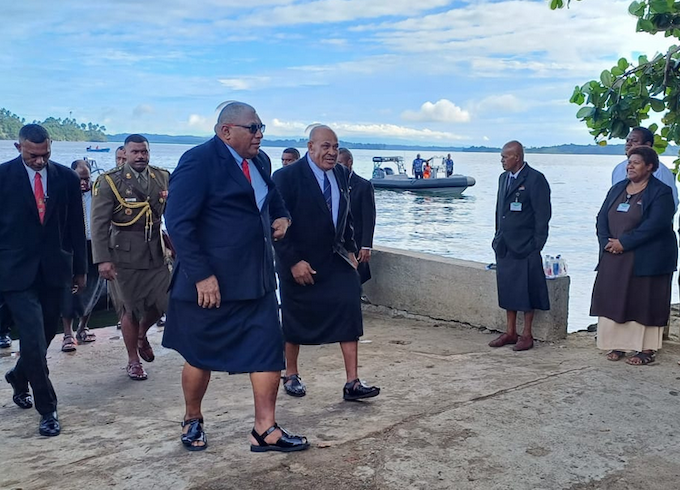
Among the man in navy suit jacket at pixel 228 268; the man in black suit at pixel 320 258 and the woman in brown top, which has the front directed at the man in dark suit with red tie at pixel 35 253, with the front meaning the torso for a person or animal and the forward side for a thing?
the woman in brown top

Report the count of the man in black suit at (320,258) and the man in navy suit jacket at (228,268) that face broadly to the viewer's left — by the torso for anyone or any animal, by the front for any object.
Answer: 0

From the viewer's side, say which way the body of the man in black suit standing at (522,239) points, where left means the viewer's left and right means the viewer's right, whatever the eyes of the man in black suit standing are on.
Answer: facing the viewer and to the left of the viewer

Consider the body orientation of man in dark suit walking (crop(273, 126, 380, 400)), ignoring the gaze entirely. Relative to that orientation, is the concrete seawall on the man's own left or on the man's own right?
on the man's own left

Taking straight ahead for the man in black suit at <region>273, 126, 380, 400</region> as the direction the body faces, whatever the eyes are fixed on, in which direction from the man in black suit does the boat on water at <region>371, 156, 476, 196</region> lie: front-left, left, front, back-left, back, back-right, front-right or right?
back-left

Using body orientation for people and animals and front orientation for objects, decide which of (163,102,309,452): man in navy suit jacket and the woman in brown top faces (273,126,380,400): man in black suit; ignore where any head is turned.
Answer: the woman in brown top

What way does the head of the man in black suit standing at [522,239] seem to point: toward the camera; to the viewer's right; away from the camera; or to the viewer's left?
to the viewer's left

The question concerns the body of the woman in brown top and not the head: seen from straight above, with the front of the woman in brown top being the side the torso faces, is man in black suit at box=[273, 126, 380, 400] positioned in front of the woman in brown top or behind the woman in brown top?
in front

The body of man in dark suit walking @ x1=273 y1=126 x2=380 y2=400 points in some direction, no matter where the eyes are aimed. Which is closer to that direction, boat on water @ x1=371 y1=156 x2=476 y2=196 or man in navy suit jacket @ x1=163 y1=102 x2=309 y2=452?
the man in navy suit jacket

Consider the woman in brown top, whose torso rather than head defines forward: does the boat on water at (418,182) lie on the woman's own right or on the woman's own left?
on the woman's own right

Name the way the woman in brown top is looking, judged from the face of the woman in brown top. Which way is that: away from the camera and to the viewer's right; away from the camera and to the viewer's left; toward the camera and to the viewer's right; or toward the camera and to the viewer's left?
toward the camera and to the viewer's left

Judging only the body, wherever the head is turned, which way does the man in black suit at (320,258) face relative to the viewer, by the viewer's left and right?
facing the viewer and to the right of the viewer

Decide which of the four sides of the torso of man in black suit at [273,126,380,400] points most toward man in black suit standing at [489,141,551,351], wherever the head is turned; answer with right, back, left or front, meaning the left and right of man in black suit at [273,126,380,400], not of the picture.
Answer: left
